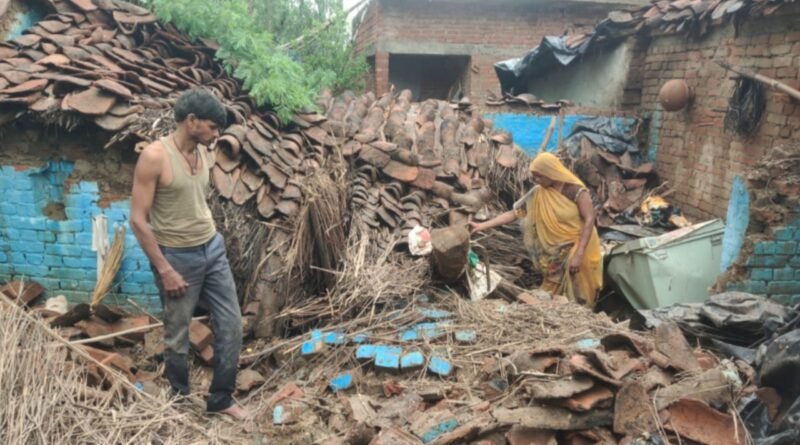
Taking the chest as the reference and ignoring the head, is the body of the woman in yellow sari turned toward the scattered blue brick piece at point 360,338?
yes

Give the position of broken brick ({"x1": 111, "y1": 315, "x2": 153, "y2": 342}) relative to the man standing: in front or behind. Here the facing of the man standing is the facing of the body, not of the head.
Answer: behind

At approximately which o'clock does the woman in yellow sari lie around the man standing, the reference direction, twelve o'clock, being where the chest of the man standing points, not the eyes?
The woman in yellow sari is roughly at 10 o'clock from the man standing.

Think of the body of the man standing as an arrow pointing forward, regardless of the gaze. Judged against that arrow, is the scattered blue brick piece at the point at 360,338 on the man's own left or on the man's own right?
on the man's own left

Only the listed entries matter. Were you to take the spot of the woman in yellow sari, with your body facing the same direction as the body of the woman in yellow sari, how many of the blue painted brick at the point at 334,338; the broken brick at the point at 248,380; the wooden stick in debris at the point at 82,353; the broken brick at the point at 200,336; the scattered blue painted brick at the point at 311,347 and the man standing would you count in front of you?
6

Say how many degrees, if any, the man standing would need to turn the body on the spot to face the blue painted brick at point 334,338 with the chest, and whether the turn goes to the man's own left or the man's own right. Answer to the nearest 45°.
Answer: approximately 45° to the man's own left

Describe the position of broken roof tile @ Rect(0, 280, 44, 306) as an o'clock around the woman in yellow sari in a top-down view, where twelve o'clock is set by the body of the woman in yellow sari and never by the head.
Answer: The broken roof tile is roughly at 1 o'clock from the woman in yellow sari.

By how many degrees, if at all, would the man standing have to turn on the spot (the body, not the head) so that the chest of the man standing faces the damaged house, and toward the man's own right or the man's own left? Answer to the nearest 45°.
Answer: approximately 45° to the man's own left

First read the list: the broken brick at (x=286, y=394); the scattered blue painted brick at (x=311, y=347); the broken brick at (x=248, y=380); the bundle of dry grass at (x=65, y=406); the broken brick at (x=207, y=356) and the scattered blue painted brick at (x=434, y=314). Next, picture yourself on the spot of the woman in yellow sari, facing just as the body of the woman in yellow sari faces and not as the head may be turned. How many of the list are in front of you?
6

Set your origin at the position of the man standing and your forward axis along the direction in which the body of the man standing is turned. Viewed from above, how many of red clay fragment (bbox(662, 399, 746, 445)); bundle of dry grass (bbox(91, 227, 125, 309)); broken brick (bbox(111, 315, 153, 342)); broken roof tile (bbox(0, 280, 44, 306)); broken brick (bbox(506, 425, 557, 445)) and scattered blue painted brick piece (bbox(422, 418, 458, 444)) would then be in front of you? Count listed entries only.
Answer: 3

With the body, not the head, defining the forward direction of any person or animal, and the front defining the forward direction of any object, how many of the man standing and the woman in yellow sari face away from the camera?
0

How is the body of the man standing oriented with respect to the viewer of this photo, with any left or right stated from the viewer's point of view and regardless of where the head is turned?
facing the viewer and to the right of the viewer

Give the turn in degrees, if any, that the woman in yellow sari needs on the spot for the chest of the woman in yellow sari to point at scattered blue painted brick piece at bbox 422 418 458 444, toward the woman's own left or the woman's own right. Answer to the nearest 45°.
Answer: approximately 45° to the woman's own left

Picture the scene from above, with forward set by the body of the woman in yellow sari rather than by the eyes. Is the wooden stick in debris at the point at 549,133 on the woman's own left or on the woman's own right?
on the woman's own right

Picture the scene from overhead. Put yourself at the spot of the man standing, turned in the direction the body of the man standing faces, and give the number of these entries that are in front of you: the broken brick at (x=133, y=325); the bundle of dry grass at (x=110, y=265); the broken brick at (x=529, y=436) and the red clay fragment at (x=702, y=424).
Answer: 2

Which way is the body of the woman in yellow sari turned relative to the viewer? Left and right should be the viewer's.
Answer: facing the viewer and to the left of the viewer
